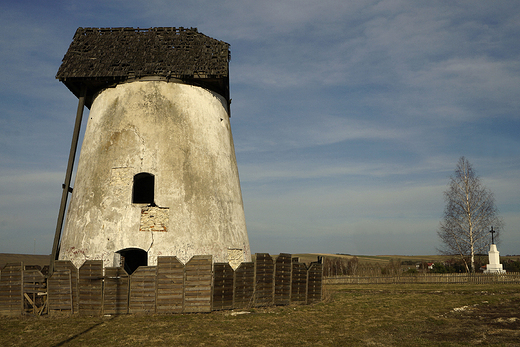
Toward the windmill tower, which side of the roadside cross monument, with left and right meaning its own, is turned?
front

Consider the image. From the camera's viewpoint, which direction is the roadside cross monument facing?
toward the camera

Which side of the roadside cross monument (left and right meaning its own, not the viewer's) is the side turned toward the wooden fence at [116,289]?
front
